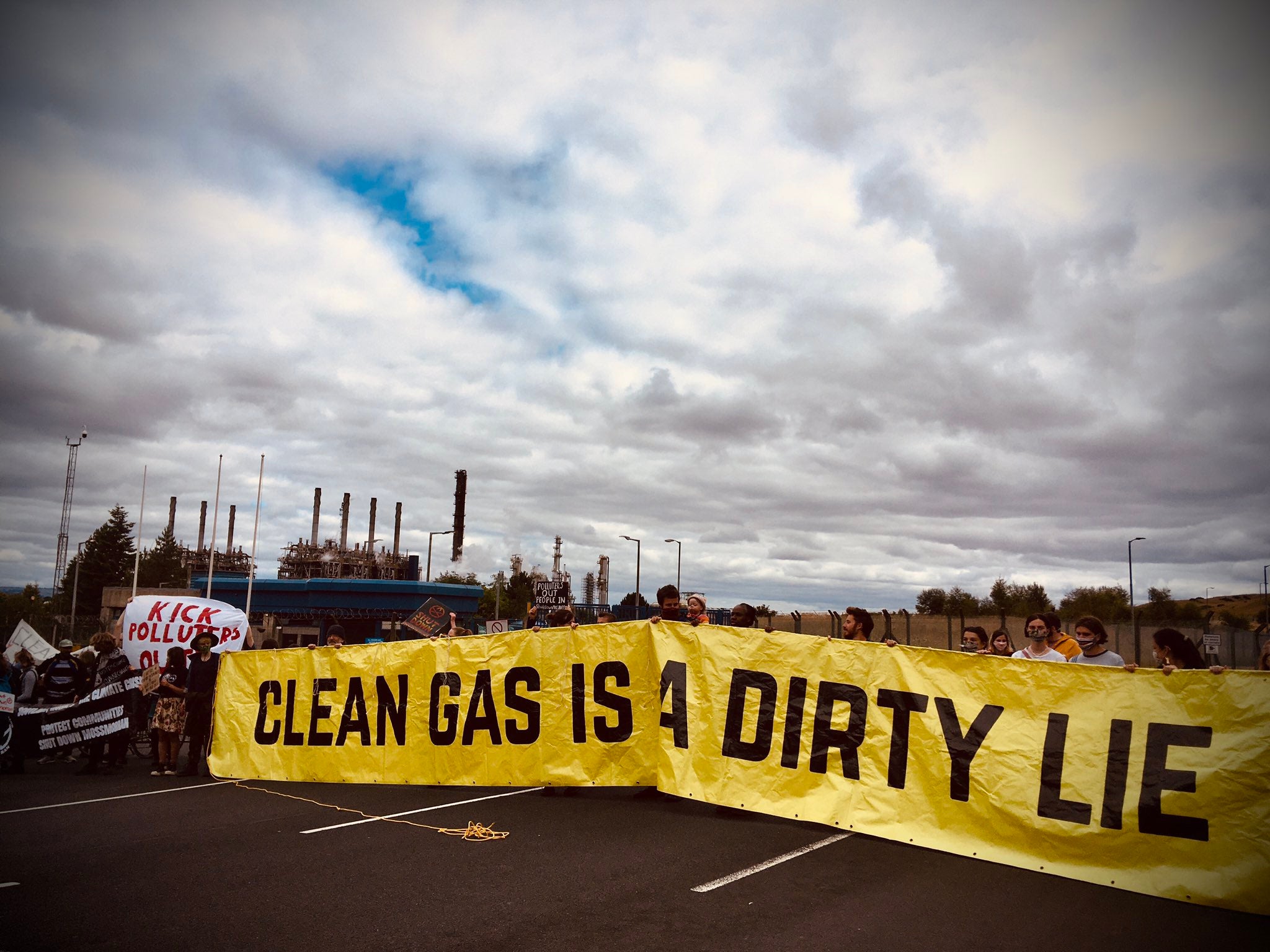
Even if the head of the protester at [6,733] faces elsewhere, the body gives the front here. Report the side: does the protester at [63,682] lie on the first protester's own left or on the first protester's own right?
on the first protester's own left

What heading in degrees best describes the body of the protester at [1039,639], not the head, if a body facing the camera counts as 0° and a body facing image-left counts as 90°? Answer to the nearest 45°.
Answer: approximately 0°

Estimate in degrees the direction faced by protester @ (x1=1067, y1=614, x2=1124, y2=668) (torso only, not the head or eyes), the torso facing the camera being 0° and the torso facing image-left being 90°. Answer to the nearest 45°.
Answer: approximately 45°

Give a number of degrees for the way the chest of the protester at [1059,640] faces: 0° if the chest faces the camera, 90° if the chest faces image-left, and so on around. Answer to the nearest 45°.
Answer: approximately 45°
